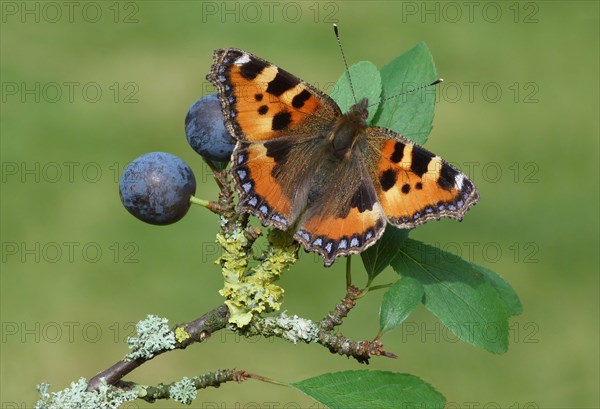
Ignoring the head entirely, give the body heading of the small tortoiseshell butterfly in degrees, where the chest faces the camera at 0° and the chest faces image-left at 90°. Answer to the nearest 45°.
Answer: approximately 225°
